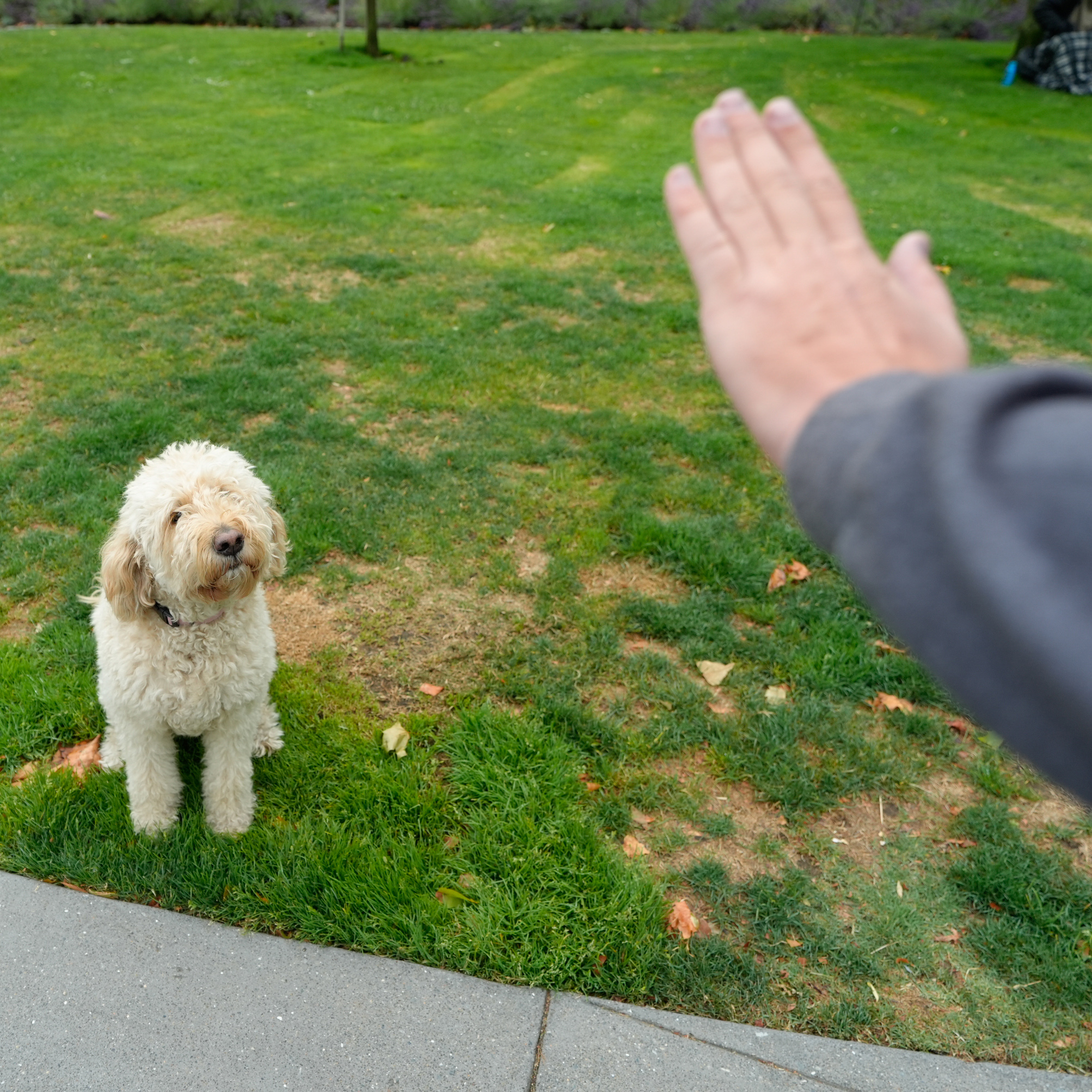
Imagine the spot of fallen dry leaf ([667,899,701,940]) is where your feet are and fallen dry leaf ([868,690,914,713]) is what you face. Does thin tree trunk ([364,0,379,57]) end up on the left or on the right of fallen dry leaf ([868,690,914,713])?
left

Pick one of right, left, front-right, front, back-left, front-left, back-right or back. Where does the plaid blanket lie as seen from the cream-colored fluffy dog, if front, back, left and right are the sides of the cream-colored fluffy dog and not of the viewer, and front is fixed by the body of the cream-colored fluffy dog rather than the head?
back-left

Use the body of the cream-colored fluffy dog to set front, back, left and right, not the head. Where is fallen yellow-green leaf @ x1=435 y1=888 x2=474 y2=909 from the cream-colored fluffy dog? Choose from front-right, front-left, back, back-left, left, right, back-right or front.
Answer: front-left

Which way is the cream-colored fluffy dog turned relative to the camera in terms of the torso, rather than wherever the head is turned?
toward the camera

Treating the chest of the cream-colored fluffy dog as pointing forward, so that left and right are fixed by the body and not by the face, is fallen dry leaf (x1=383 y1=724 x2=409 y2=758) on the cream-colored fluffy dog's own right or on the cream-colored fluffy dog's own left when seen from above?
on the cream-colored fluffy dog's own left

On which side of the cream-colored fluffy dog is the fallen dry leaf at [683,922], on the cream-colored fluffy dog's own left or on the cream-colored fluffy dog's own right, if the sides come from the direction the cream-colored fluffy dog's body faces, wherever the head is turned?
on the cream-colored fluffy dog's own left

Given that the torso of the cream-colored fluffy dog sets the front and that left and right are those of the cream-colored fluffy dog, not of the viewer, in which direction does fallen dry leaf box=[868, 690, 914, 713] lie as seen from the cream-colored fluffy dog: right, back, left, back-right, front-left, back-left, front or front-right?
left

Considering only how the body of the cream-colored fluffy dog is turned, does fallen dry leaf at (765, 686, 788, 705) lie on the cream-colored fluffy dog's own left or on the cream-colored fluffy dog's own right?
on the cream-colored fluffy dog's own left

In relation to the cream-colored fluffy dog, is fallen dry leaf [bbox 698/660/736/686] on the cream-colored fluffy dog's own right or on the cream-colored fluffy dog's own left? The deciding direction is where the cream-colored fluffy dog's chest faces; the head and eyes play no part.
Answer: on the cream-colored fluffy dog's own left
